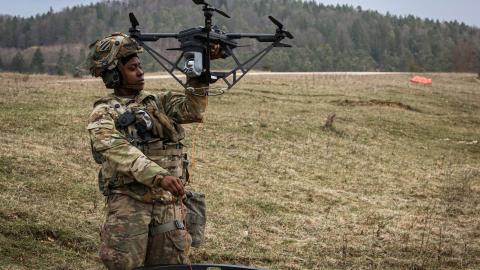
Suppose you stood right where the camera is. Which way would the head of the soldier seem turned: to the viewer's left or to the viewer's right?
to the viewer's right

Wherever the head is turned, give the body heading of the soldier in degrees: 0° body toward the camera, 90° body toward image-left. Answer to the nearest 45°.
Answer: approximately 315°
